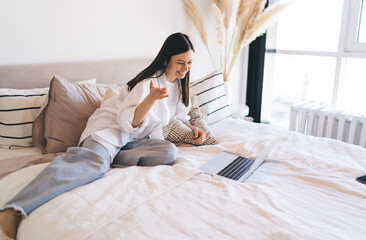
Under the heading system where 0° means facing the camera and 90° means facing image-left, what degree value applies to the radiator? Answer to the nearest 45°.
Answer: approximately 45°

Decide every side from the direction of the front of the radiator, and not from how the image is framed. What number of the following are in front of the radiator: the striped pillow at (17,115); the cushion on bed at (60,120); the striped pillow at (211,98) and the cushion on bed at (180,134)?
4

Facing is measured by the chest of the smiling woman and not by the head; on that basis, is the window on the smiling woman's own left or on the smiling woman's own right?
on the smiling woman's own left

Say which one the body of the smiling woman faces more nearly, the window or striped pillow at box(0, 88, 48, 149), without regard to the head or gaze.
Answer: the window

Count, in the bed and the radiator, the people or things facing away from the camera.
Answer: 0

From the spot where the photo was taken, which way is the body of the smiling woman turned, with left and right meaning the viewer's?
facing the viewer and to the right of the viewer

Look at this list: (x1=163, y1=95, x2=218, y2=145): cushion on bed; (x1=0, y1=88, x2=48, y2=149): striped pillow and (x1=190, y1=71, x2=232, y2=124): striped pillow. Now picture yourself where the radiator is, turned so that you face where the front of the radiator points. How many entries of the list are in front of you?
3

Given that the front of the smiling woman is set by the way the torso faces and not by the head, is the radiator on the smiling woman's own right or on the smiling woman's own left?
on the smiling woman's own left

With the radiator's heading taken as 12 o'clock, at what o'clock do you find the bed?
The bed is roughly at 11 o'clock from the radiator.

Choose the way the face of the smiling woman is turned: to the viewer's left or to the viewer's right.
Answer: to the viewer's right

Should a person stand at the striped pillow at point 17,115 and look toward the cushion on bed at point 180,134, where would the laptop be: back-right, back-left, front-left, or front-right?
front-right

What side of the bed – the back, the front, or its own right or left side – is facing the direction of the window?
left
